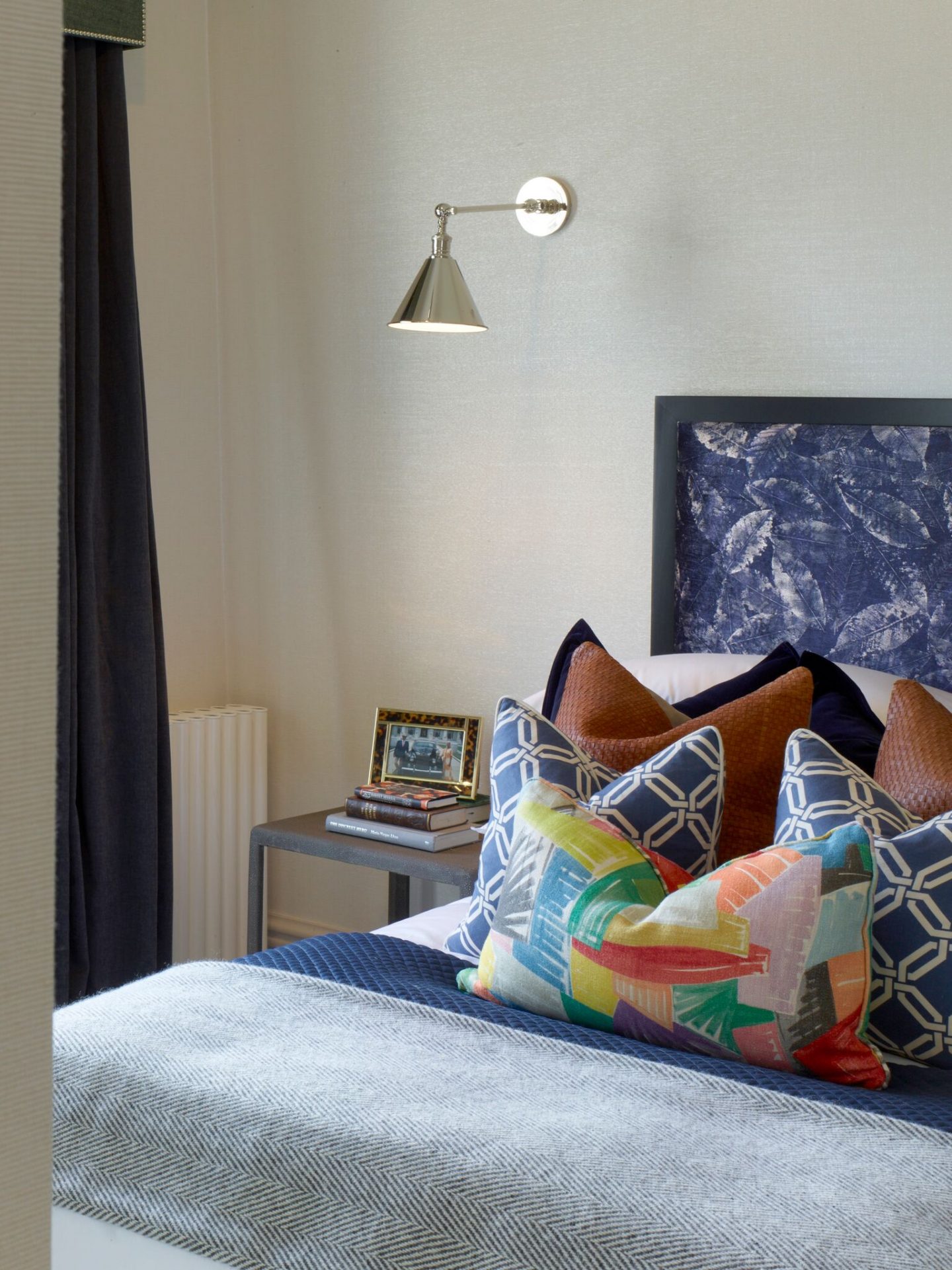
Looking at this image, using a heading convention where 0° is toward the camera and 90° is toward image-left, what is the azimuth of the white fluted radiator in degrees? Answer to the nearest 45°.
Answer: approximately 315°

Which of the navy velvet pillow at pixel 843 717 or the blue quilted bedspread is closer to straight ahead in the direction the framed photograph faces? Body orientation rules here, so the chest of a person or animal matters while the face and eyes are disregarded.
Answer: the blue quilted bedspread

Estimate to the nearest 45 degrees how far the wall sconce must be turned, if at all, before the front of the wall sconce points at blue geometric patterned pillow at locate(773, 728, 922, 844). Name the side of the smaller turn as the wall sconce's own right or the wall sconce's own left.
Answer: approximately 90° to the wall sconce's own left

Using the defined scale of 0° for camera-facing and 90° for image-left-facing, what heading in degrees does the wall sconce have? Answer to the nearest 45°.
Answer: approximately 45°

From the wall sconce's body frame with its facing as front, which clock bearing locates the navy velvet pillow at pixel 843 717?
The navy velvet pillow is roughly at 9 o'clock from the wall sconce.
